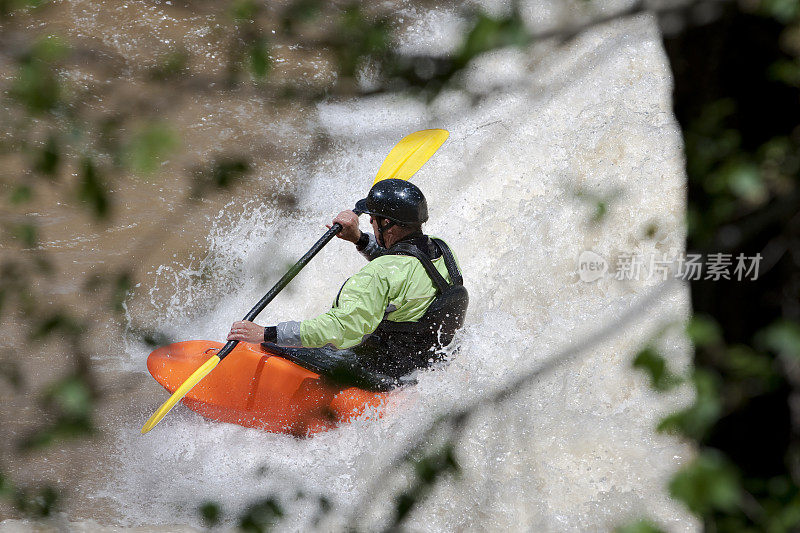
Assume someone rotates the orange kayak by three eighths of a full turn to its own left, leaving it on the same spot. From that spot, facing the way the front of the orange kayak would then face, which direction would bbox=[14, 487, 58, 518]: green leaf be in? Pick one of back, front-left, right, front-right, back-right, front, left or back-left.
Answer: front-right

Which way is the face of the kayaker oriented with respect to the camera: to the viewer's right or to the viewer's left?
to the viewer's left

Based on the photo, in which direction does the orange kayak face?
to the viewer's left

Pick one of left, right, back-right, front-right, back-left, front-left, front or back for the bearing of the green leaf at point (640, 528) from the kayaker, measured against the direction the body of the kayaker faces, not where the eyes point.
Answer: back-left

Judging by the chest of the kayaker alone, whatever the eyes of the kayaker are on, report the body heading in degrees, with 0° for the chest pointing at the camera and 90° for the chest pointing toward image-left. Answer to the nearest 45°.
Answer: approximately 135°
